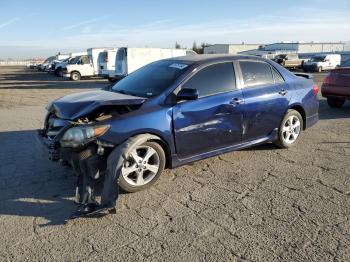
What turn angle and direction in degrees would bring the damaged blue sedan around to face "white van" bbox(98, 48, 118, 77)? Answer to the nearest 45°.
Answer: approximately 135° to its right

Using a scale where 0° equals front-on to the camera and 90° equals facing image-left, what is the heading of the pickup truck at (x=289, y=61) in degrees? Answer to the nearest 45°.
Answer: approximately 45°

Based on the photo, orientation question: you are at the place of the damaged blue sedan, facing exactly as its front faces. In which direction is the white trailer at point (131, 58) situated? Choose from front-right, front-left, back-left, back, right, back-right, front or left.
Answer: back-right

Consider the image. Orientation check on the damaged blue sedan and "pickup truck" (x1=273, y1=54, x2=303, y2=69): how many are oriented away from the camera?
0

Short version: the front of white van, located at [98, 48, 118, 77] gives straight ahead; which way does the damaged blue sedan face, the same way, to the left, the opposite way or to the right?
the opposite way

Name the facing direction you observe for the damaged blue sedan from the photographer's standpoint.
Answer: facing the viewer and to the left of the viewer

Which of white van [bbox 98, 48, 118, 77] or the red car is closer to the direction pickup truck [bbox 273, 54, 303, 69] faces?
the white van

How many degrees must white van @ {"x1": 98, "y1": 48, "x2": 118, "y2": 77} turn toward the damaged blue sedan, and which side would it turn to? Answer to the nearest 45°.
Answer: approximately 135° to its right

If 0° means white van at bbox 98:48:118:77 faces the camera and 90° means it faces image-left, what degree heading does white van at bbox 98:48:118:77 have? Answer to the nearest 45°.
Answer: approximately 225°

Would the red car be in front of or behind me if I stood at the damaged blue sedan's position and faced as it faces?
behind
